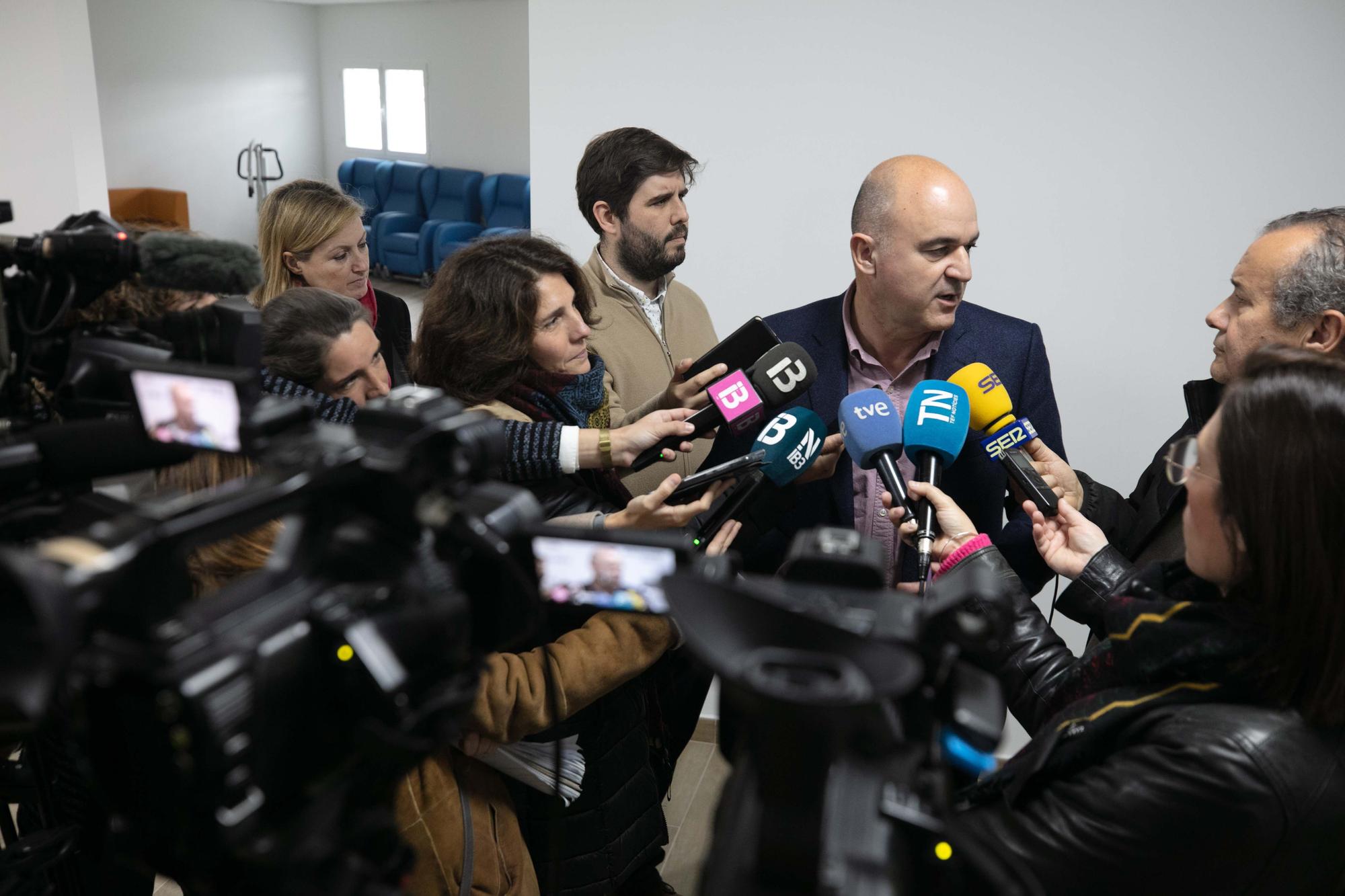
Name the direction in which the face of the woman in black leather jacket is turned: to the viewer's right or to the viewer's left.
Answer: to the viewer's left

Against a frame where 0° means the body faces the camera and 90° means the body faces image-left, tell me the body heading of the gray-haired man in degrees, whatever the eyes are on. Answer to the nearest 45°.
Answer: approximately 90°

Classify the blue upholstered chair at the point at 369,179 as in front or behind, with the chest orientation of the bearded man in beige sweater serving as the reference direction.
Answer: behind

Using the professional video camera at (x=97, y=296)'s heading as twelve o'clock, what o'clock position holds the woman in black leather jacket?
The woman in black leather jacket is roughly at 1 o'clock from the professional video camera.

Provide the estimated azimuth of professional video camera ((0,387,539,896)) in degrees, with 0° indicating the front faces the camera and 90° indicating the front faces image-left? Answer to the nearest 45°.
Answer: approximately 225°

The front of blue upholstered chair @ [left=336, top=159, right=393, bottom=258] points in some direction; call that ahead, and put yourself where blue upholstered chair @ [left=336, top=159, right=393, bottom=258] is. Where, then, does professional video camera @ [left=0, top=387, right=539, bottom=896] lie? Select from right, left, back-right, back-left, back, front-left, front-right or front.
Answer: front-left

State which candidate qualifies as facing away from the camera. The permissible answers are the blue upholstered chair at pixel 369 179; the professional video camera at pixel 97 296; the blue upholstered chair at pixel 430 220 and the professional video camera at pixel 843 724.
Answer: the professional video camera at pixel 843 724

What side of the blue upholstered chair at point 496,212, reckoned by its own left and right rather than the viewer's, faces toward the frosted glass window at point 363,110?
right

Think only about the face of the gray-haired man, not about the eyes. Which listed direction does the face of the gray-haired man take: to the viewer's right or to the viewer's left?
to the viewer's left

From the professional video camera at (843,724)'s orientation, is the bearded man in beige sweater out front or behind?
out front

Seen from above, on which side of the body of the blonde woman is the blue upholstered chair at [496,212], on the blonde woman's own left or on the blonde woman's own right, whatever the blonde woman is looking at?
on the blonde woman's own left

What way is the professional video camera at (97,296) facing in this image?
to the viewer's right

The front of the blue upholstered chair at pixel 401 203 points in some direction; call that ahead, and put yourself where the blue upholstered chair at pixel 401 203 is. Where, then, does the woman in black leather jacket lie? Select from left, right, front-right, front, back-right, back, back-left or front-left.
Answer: front-left

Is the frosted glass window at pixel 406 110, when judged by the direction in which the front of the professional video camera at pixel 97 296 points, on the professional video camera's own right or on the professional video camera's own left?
on the professional video camera's own left

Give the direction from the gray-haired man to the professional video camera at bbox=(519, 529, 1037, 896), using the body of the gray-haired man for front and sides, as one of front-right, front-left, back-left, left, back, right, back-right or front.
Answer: left

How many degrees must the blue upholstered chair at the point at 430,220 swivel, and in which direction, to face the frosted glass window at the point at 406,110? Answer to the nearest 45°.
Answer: approximately 135° to its right
